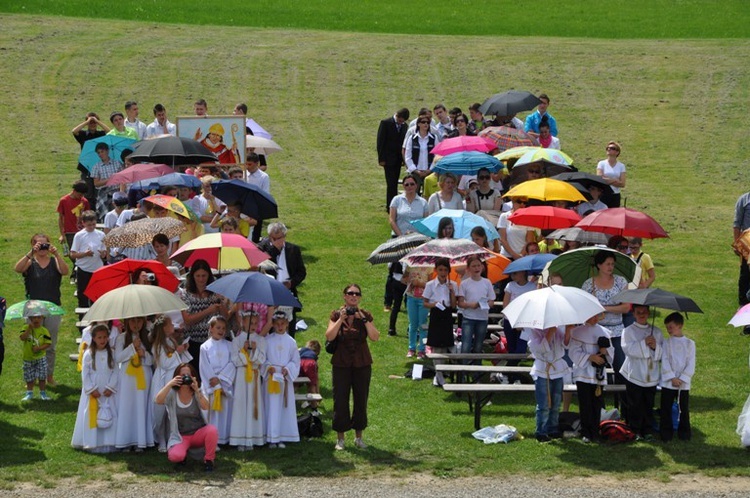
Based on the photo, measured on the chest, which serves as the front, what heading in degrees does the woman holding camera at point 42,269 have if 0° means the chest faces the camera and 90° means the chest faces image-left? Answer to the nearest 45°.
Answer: approximately 0°

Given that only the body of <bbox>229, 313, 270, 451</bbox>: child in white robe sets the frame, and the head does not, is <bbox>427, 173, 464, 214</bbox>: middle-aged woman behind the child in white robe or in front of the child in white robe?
behind

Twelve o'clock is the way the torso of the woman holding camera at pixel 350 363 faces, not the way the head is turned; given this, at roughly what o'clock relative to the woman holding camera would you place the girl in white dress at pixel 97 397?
The girl in white dress is roughly at 3 o'clock from the woman holding camera.

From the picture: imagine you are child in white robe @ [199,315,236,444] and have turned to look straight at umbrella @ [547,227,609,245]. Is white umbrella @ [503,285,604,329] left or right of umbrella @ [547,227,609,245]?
right

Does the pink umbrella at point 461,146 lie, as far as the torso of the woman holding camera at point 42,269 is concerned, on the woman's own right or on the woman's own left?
on the woman's own left
